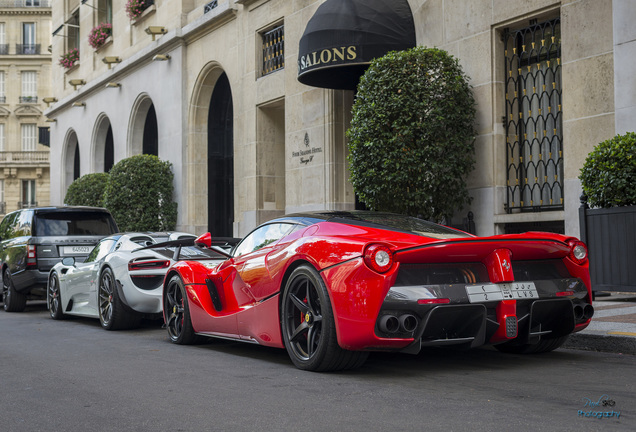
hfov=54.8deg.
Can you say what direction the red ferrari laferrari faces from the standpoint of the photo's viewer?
facing away from the viewer and to the left of the viewer

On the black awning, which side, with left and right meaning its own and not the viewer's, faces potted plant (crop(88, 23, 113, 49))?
right

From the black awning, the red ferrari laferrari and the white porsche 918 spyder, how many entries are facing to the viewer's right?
0

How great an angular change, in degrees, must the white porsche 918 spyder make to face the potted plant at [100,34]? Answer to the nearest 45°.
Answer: approximately 45° to its right

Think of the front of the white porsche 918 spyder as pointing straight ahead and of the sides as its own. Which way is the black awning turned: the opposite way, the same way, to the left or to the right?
to the left

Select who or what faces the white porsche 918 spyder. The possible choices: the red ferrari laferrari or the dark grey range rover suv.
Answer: the red ferrari laferrari

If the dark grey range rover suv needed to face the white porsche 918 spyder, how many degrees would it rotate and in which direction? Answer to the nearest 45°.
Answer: approximately 135° to its left

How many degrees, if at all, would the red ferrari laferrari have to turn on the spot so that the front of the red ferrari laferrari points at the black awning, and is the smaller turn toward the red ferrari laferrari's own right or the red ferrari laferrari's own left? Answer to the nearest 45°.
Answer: approximately 45° to the red ferrari laferrari's own right

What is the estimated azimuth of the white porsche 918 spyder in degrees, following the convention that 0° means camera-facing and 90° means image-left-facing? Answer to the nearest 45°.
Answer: approximately 135°

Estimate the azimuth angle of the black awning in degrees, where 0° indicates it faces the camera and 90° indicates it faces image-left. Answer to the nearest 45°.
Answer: approximately 45°

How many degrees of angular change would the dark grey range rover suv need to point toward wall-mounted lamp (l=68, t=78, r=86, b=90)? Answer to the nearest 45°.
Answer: approximately 45° to its right

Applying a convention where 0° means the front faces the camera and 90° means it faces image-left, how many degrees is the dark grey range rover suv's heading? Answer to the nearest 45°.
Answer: approximately 135°

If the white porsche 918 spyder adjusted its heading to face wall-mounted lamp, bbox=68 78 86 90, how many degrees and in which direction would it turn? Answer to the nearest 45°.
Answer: approximately 45° to its right
